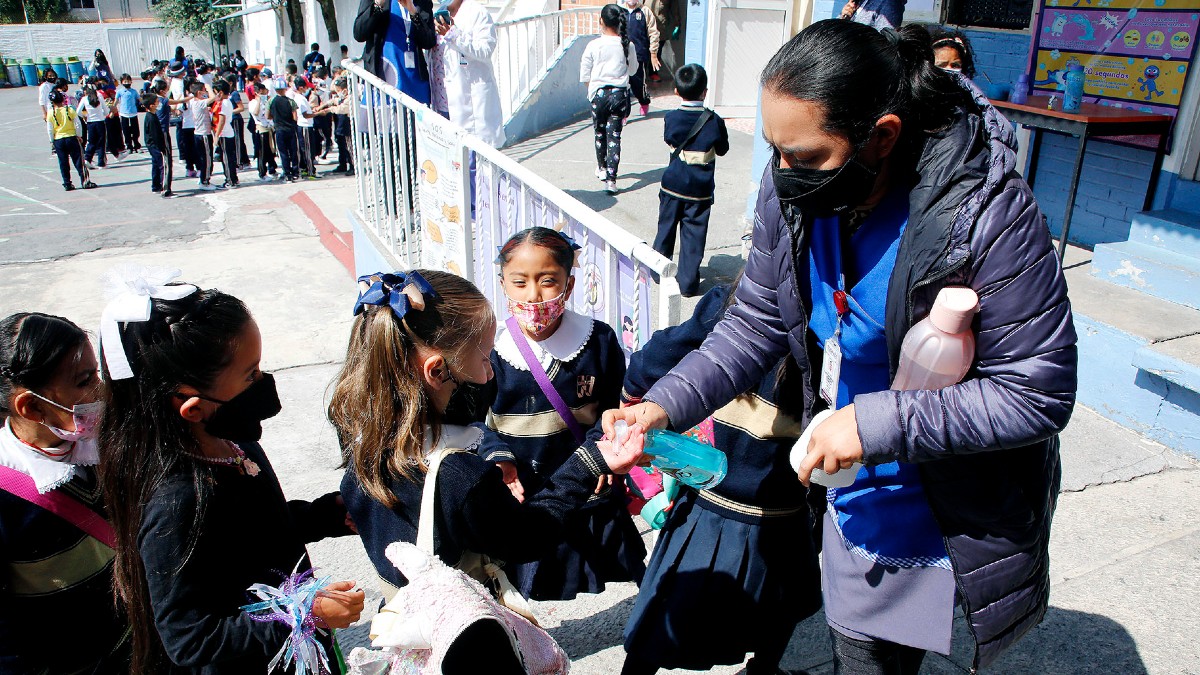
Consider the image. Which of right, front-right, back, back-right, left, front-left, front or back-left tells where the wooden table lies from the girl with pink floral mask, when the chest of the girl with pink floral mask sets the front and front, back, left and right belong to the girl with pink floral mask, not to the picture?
back-left

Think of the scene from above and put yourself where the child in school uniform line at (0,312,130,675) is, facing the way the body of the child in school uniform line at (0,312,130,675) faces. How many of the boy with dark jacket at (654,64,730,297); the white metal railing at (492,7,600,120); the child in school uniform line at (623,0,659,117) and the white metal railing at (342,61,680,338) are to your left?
4

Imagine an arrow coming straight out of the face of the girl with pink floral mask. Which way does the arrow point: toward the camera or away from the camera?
toward the camera

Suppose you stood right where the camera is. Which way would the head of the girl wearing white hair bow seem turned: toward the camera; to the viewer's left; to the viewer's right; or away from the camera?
to the viewer's right

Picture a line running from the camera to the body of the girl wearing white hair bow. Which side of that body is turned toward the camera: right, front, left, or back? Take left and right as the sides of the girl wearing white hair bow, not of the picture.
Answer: right

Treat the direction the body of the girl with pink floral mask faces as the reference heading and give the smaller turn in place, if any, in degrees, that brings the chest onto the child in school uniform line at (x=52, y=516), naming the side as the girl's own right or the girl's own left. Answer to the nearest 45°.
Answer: approximately 45° to the girl's own right

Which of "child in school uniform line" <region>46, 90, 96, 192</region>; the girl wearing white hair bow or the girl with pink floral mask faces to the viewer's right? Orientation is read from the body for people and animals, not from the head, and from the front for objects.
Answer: the girl wearing white hair bow

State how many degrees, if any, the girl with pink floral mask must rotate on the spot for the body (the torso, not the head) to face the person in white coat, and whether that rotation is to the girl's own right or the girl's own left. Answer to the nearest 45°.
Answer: approximately 180°

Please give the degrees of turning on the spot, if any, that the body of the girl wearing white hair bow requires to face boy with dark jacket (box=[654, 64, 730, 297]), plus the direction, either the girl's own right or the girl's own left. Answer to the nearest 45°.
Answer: approximately 45° to the girl's own left

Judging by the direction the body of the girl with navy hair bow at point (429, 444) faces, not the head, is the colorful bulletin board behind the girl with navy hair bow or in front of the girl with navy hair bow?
in front

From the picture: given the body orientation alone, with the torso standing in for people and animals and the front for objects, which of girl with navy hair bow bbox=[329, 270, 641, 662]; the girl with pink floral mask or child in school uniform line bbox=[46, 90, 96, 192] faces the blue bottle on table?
the girl with navy hair bow

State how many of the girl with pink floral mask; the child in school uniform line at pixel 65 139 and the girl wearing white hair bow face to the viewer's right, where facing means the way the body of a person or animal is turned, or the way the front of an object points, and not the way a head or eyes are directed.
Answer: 1

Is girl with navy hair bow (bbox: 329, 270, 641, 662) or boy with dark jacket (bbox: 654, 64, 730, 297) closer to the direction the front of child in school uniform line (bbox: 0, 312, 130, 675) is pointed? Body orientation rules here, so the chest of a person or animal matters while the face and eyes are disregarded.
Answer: the girl with navy hair bow

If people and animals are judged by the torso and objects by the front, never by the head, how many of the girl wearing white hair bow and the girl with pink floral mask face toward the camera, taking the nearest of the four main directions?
1

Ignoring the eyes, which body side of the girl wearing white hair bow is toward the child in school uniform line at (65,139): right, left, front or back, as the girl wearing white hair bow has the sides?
left

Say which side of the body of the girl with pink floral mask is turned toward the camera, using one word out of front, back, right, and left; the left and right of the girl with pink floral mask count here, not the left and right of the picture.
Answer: front

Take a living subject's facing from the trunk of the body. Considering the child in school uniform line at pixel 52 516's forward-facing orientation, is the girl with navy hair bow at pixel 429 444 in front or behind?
in front
